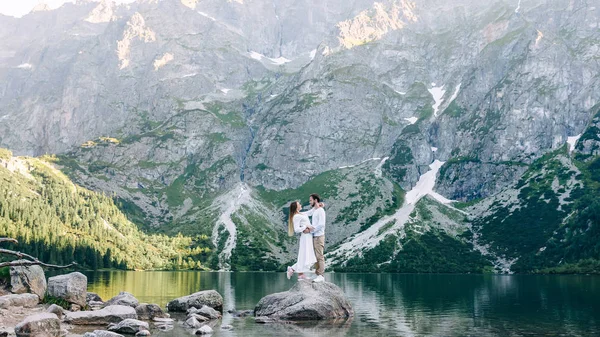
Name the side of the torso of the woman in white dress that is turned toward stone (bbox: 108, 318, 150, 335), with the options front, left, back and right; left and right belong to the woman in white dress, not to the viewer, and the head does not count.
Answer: right

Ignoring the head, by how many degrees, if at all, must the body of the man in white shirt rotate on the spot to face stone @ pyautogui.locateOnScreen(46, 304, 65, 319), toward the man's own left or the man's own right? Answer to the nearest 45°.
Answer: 0° — they already face it

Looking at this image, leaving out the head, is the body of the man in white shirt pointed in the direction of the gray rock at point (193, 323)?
yes

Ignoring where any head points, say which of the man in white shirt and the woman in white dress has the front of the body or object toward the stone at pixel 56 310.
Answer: the man in white shirt

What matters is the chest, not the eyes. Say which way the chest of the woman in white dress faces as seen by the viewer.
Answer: to the viewer's right

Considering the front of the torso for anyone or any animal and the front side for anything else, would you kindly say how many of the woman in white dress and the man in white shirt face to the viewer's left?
1

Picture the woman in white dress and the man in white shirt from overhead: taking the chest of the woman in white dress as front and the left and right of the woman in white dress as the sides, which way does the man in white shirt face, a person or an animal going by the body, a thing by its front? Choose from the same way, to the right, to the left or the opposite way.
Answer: the opposite way

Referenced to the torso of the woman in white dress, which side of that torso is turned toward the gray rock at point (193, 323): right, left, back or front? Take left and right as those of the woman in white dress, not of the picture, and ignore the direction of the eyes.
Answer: back

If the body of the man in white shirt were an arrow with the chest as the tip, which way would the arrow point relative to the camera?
to the viewer's left
